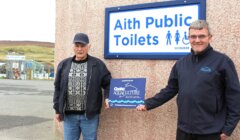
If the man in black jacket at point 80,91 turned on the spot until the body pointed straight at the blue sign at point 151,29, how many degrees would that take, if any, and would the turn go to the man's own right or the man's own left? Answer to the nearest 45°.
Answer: approximately 90° to the man's own left

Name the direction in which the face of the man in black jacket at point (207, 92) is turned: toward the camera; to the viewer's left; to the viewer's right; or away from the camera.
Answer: toward the camera

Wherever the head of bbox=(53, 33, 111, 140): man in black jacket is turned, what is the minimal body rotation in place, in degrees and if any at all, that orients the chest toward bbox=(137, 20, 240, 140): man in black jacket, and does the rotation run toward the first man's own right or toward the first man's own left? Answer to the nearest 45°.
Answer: approximately 45° to the first man's own left

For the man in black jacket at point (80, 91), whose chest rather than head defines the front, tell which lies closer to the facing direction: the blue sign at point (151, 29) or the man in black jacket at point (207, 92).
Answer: the man in black jacket

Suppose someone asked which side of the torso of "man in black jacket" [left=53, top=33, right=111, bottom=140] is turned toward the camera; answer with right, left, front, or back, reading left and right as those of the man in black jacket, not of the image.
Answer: front
